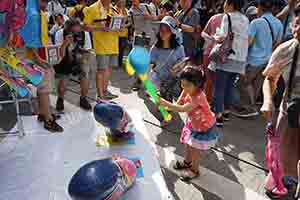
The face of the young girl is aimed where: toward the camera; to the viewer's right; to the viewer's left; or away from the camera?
to the viewer's left

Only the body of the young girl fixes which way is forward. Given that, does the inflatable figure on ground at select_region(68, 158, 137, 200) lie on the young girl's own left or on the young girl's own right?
on the young girl's own left

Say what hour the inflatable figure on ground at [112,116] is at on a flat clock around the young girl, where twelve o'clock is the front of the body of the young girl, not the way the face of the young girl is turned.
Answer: The inflatable figure on ground is roughly at 12 o'clock from the young girl.

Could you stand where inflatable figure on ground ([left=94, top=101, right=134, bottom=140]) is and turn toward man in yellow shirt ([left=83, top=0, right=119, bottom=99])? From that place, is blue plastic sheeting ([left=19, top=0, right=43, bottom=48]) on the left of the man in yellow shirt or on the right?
left

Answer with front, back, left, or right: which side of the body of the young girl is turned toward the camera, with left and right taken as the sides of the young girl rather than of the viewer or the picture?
left

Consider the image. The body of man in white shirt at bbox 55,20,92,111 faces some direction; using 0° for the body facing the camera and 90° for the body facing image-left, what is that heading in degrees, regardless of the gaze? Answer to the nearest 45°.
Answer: approximately 0°

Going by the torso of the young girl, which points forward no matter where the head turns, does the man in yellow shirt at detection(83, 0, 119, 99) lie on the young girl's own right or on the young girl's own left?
on the young girl's own right

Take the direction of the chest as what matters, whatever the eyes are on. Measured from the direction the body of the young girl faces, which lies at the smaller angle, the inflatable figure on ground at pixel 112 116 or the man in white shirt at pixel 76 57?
the inflatable figure on ground

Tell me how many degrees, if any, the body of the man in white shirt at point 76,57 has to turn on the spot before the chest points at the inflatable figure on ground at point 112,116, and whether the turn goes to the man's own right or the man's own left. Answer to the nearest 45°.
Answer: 0° — they already face it

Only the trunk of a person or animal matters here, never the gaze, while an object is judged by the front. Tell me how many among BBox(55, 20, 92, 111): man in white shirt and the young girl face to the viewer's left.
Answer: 1
